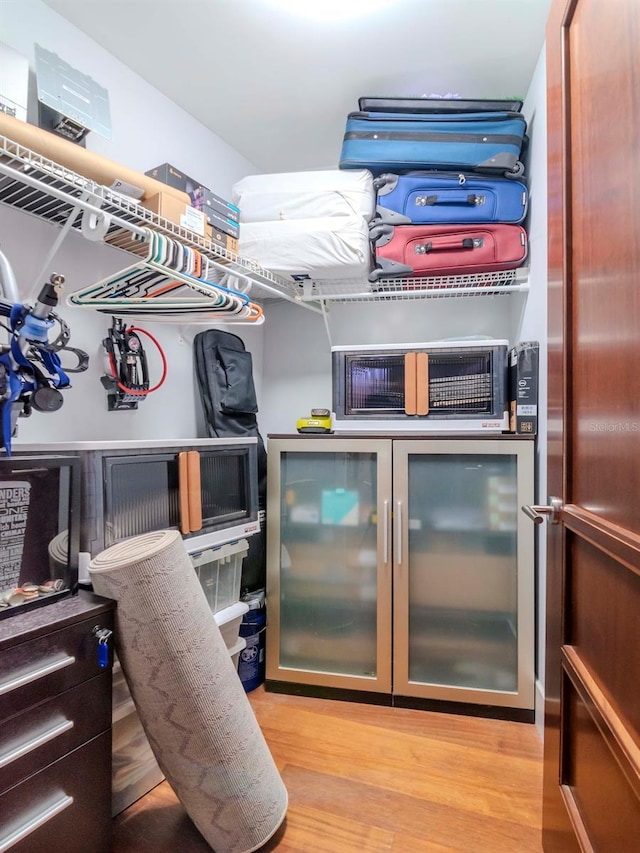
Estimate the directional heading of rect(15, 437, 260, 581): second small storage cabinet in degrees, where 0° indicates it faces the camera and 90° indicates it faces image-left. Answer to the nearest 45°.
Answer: approximately 315°

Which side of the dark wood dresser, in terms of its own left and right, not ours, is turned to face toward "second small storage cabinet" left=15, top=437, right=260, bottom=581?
left

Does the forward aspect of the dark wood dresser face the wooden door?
yes

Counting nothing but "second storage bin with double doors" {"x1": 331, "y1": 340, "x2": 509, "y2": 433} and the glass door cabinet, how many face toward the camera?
2

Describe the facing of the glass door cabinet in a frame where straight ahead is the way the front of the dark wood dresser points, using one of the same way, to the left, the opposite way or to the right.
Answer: to the right

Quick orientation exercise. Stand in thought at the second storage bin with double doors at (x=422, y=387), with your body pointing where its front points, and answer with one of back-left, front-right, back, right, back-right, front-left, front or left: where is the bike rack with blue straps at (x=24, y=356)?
front-right

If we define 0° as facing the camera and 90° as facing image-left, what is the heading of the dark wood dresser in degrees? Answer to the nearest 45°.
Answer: approximately 315°

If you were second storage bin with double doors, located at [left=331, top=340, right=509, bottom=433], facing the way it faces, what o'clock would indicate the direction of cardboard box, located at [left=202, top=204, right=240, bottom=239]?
The cardboard box is roughly at 2 o'clock from the second storage bin with double doors.

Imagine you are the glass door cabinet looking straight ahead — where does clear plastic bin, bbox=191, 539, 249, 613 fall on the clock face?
The clear plastic bin is roughly at 2 o'clock from the glass door cabinet.
